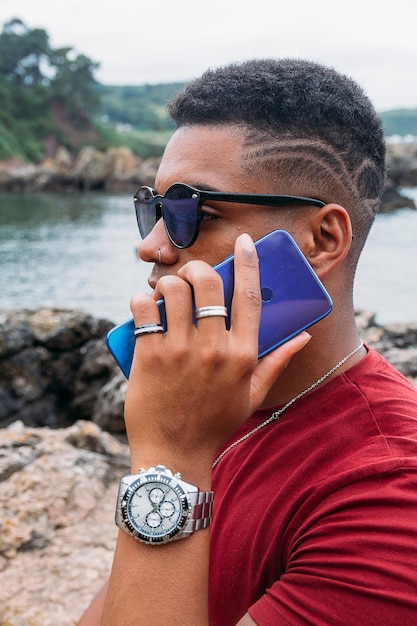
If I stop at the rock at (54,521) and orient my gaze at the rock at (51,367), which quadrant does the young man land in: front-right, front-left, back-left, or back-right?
back-right

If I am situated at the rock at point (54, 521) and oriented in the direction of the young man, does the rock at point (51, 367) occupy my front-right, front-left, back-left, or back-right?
back-left

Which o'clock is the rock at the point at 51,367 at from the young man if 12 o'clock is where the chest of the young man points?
The rock is roughly at 2 o'clock from the young man.

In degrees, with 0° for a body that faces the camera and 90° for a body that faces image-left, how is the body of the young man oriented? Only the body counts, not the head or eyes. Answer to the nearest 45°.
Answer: approximately 90°

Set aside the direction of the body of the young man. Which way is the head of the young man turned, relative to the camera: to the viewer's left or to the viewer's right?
to the viewer's left
